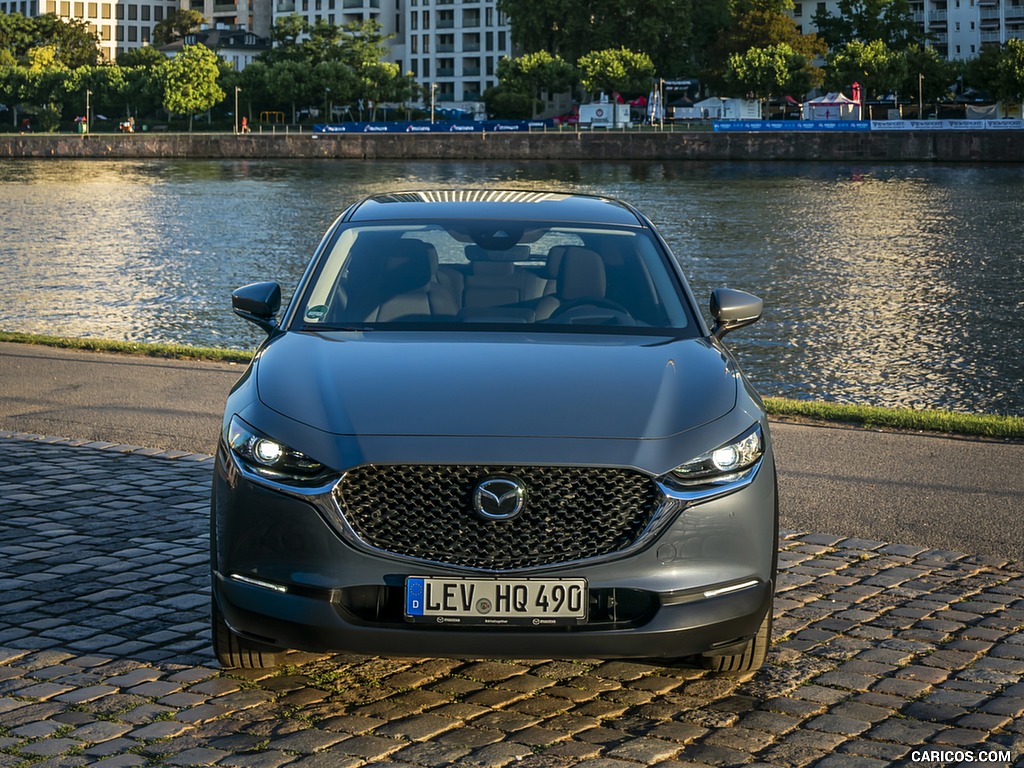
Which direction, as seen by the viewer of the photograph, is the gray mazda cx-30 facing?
facing the viewer
